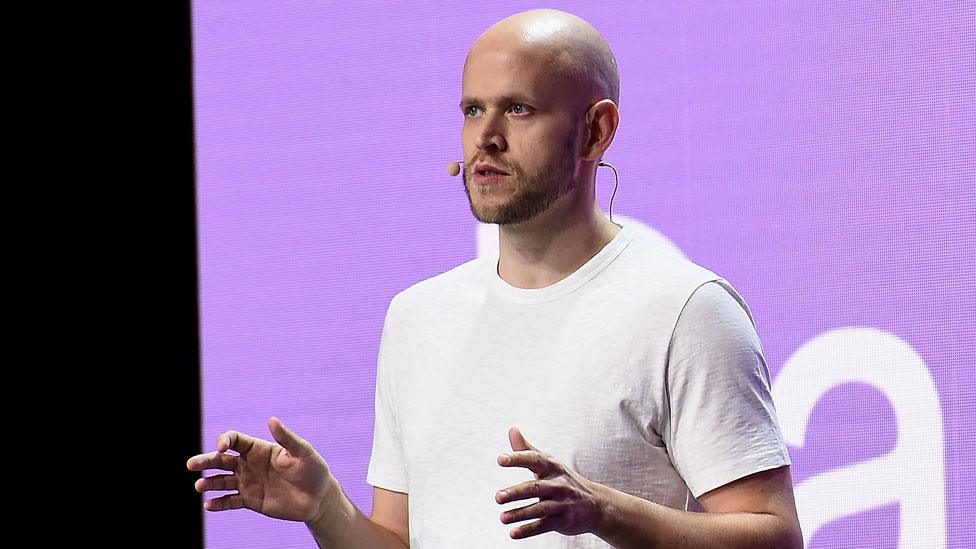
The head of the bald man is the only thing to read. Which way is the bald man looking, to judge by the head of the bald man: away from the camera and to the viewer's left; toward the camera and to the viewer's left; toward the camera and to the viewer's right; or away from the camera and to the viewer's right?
toward the camera and to the viewer's left

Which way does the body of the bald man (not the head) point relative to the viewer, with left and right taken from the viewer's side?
facing the viewer and to the left of the viewer
